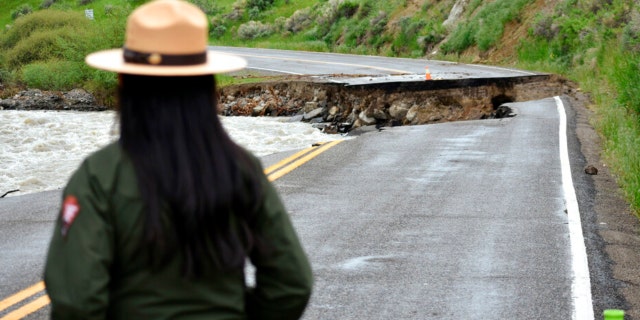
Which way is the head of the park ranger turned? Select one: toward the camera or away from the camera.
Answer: away from the camera

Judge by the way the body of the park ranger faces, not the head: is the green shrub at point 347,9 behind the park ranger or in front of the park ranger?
in front

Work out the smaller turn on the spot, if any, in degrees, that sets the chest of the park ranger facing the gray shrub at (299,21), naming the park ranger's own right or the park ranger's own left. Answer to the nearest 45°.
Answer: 0° — they already face it

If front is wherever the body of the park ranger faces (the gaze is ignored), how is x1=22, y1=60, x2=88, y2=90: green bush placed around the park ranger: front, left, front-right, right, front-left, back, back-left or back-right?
front

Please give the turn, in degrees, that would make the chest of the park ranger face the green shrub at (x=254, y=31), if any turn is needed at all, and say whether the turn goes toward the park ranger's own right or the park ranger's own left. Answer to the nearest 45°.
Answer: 0° — they already face it

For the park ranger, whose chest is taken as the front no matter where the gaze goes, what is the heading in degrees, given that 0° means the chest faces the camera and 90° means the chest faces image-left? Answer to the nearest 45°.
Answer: approximately 180°

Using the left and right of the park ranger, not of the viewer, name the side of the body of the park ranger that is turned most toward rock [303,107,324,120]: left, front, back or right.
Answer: front

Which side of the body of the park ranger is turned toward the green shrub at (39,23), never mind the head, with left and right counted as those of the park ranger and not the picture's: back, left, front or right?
front

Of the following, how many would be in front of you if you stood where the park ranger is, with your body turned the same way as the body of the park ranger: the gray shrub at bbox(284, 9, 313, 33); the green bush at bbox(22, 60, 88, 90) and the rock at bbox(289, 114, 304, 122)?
3
